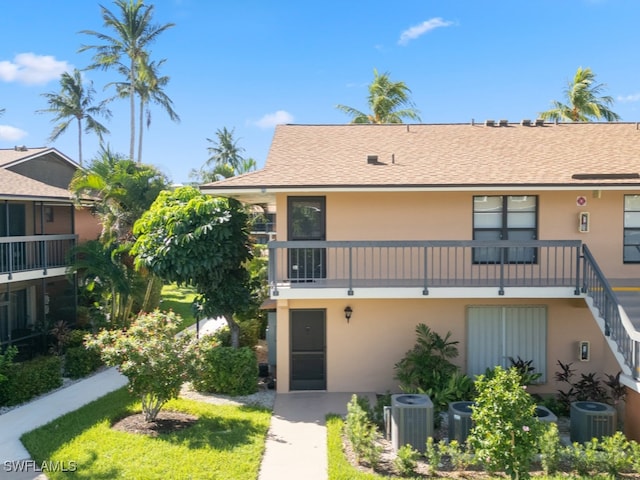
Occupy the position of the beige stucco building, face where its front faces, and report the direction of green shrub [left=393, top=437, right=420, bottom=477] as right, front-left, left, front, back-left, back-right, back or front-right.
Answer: front

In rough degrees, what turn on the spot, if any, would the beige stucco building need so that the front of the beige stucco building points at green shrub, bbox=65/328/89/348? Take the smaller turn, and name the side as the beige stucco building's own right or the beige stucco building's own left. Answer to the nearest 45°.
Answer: approximately 90° to the beige stucco building's own right

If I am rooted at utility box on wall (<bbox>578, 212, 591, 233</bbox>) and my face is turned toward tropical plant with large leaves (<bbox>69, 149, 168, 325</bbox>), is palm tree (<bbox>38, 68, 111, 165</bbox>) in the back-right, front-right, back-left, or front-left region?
front-right

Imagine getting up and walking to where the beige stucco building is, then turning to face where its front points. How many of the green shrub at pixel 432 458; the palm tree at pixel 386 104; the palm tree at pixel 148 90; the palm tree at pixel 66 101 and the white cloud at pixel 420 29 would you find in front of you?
1

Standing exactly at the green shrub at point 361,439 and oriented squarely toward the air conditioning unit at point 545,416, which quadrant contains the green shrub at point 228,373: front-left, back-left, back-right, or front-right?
back-left

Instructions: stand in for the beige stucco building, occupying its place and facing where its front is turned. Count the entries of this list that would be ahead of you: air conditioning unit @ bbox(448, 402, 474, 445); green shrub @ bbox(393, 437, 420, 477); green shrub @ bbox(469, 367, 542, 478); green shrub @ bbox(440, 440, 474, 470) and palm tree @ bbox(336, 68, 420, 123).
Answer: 4

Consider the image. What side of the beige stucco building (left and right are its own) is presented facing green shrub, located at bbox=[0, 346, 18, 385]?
right

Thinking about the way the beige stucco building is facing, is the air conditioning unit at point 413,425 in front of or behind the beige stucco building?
in front

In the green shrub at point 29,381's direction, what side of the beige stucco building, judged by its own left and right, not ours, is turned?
right

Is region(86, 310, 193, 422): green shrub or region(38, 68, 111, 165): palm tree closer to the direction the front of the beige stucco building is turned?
the green shrub

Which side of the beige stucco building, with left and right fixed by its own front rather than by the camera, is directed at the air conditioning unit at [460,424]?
front

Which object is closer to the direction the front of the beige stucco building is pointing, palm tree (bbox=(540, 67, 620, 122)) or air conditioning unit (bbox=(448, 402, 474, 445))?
the air conditioning unit

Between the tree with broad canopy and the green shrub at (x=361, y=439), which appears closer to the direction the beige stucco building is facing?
the green shrub

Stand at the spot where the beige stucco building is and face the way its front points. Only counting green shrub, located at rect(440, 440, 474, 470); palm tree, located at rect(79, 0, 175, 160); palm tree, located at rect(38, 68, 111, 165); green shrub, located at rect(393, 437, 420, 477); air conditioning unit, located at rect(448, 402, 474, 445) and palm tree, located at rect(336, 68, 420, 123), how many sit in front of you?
3

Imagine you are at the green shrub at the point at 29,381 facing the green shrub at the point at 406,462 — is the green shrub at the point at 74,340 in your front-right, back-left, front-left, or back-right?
back-left

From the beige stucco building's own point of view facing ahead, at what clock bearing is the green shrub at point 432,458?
The green shrub is roughly at 12 o'clock from the beige stucco building.

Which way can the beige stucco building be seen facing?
toward the camera

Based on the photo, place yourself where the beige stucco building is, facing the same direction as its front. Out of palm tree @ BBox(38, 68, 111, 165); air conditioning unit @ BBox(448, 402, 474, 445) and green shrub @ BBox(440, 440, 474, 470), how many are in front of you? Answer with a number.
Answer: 2

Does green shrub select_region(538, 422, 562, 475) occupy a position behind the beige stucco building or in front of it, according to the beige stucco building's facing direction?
in front
